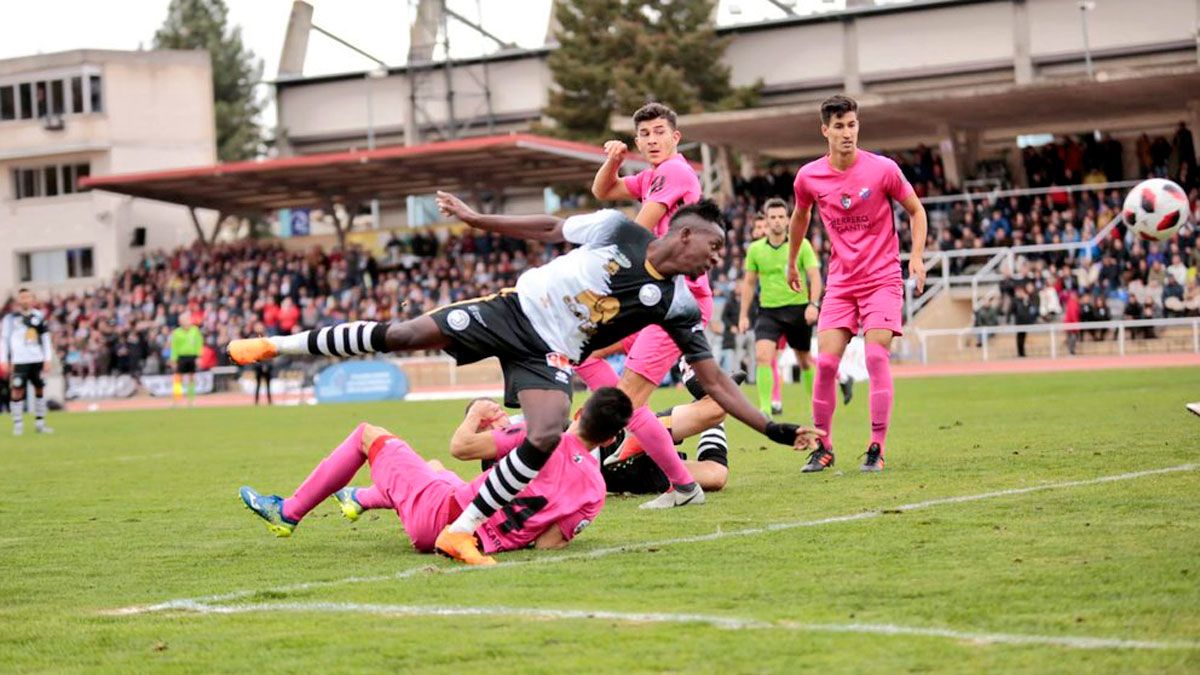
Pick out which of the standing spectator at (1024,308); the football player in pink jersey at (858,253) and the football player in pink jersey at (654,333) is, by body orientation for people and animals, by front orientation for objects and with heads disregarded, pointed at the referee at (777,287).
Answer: the standing spectator

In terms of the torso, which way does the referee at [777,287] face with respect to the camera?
toward the camera

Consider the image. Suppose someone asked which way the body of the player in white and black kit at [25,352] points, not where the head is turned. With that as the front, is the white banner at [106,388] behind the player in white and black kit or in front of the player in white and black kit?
behind

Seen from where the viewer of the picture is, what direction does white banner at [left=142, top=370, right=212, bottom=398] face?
facing the viewer

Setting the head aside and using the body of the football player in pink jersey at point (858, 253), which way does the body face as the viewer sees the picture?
toward the camera

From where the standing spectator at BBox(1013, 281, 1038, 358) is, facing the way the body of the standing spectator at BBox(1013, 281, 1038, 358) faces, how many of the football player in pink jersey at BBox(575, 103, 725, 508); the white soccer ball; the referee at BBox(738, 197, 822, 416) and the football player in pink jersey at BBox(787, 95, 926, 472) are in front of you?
4

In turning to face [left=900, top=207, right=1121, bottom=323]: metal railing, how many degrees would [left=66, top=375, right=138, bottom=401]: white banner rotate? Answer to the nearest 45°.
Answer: approximately 45° to its left

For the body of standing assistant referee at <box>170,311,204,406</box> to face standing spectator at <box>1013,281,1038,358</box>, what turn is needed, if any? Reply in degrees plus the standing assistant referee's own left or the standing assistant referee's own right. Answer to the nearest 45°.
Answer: approximately 90° to the standing assistant referee's own left
